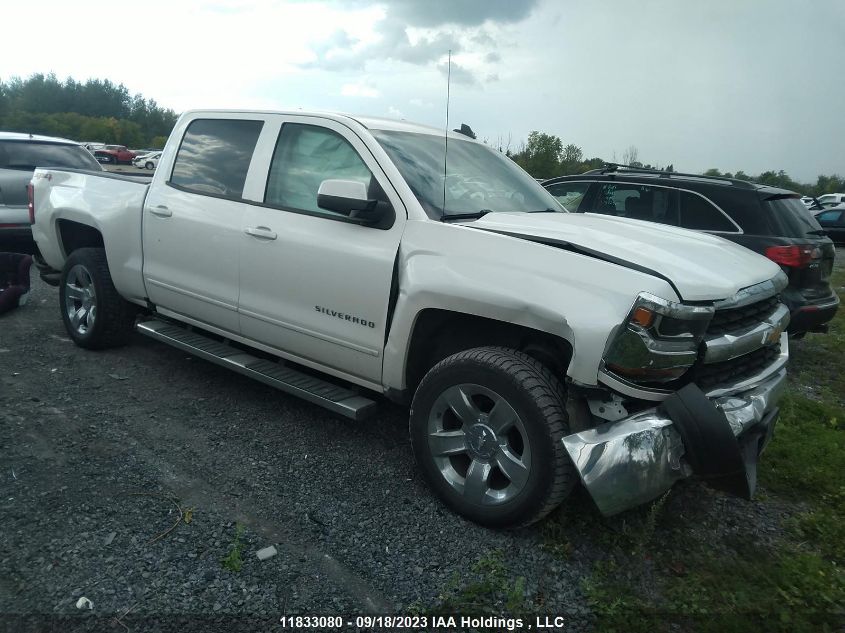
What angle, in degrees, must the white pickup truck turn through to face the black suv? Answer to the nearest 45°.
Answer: approximately 90° to its left

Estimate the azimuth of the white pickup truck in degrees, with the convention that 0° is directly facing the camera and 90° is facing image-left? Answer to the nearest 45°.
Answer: approximately 315°
